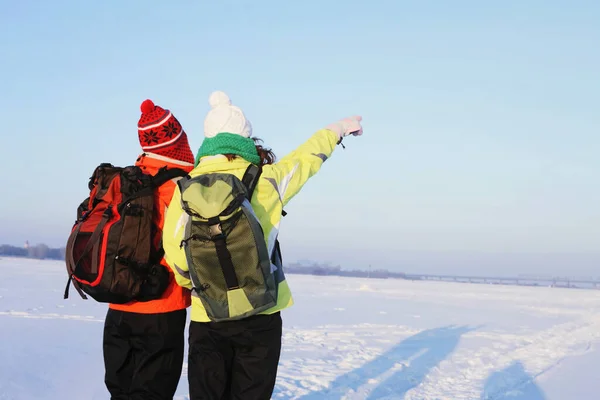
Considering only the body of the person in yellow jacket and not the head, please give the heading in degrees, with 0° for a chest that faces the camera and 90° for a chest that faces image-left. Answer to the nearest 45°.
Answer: approximately 180°
